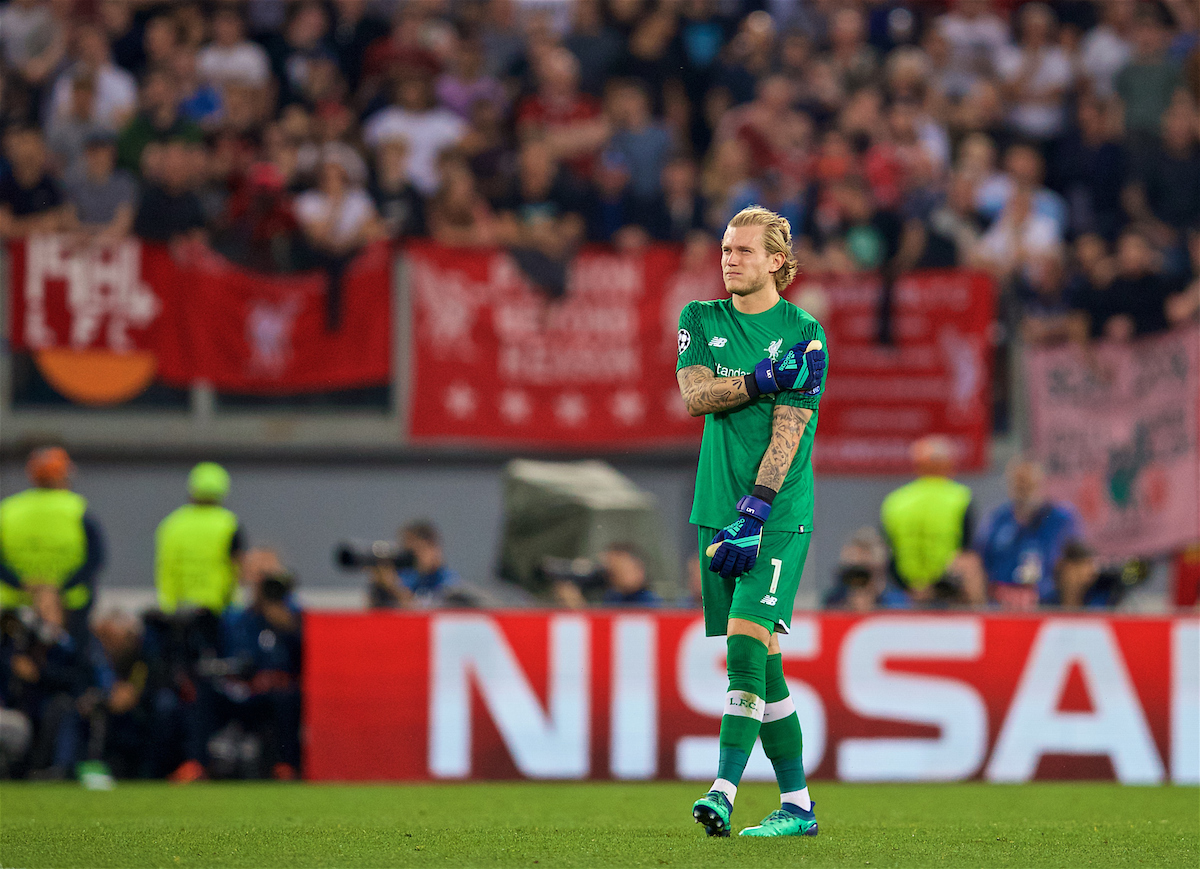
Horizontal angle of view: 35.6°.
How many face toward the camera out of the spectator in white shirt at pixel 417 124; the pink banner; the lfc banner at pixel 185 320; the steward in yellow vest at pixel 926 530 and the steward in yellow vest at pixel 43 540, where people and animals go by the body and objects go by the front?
3

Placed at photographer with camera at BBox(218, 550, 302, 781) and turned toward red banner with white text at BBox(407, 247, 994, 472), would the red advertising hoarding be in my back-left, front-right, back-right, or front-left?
front-right

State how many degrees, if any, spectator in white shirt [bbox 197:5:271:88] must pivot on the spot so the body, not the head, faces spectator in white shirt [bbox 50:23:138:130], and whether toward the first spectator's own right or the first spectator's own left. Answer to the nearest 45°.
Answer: approximately 90° to the first spectator's own right

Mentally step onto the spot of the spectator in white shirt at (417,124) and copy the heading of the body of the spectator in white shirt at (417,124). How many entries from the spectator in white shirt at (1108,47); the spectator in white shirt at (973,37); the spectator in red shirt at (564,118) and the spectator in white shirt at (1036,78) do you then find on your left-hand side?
4

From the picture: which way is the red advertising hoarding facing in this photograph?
toward the camera

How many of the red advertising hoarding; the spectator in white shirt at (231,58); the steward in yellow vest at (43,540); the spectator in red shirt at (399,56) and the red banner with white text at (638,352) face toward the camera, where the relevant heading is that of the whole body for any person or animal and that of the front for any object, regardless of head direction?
4

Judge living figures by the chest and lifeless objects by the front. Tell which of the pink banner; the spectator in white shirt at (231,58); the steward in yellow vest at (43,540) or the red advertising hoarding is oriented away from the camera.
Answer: the steward in yellow vest

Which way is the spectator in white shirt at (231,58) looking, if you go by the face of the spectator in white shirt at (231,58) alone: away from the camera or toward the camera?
toward the camera

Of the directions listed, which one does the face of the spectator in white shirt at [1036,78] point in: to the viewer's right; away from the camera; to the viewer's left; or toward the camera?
toward the camera

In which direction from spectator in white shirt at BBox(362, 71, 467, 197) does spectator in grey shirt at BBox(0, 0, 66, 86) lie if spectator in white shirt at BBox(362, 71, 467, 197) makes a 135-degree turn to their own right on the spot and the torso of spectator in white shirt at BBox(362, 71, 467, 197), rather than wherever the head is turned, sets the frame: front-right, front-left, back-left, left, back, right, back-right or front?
front-left

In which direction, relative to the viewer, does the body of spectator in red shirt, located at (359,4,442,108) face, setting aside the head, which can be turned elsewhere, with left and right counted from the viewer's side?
facing the viewer

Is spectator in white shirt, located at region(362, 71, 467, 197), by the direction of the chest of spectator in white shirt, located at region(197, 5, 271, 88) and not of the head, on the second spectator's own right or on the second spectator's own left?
on the second spectator's own left

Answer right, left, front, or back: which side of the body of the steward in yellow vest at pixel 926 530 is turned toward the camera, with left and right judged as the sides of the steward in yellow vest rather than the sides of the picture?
back

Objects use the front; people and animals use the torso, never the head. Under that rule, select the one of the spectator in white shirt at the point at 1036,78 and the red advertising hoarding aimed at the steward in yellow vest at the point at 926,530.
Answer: the spectator in white shirt

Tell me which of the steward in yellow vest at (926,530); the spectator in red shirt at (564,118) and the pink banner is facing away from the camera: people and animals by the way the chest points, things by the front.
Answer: the steward in yellow vest

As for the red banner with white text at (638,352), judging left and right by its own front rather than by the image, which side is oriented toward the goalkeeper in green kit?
front

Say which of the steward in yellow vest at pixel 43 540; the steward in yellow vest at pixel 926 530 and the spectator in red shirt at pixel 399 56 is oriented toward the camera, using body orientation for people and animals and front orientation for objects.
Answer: the spectator in red shirt

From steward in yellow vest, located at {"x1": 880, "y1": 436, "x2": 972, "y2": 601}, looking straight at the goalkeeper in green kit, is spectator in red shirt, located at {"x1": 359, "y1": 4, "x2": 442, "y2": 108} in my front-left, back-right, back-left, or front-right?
back-right

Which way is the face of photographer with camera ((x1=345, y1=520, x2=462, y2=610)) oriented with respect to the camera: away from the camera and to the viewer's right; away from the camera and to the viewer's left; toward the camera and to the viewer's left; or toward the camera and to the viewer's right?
toward the camera and to the viewer's left
